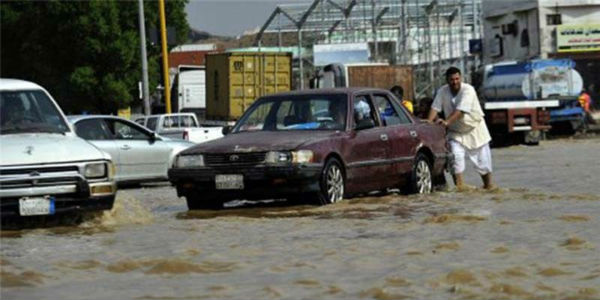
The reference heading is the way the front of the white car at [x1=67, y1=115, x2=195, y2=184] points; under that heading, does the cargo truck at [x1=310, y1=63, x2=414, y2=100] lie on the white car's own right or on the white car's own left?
on the white car's own left

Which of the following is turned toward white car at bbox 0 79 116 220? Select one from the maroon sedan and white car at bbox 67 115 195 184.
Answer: the maroon sedan

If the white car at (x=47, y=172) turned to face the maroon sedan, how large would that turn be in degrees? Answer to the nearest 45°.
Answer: approximately 135° to its left

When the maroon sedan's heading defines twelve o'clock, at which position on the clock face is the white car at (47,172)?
The white car is roughly at 12 o'clock from the maroon sedan.

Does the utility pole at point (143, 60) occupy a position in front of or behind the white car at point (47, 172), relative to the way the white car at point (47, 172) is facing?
behind

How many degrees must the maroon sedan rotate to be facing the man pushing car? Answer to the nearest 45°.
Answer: approximately 180°

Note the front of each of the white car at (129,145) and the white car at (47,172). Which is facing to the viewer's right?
the white car at (129,145)

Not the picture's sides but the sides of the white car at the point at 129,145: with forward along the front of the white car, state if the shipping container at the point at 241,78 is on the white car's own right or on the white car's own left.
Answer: on the white car's own left

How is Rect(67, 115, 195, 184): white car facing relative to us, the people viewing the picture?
facing to the right of the viewer

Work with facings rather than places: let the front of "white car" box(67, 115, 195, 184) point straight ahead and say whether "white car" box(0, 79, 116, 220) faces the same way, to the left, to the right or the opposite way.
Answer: to the right
